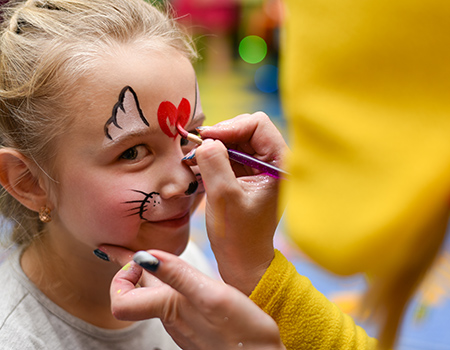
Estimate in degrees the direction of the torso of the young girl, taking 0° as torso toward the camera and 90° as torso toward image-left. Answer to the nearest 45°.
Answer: approximately 315°

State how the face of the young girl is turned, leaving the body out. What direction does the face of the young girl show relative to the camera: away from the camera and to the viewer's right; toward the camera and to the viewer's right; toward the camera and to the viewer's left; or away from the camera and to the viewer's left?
toward the camera and to the viewer's right
